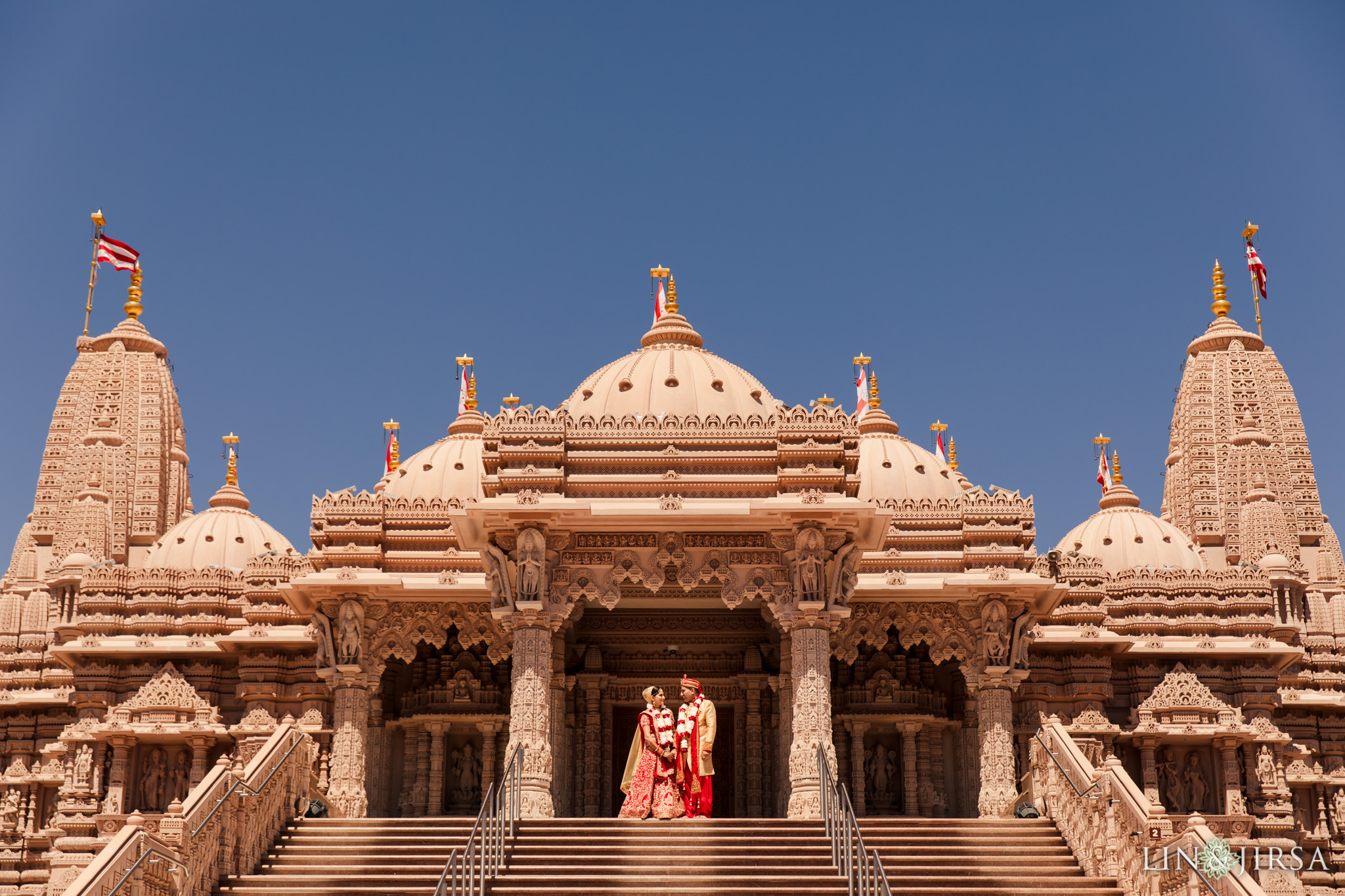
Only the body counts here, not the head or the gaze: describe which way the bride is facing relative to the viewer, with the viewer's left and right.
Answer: facing the viewer and to the right of the viewer

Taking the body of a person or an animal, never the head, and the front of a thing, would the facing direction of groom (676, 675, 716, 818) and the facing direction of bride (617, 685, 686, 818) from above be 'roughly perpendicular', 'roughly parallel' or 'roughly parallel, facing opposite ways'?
roughly perpendicular

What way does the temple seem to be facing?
toward the camera

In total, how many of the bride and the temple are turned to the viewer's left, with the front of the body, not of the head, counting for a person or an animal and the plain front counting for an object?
0

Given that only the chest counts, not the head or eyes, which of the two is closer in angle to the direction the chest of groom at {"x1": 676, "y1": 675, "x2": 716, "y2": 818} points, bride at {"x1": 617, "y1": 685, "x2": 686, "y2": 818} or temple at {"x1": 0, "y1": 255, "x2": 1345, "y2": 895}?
the bride

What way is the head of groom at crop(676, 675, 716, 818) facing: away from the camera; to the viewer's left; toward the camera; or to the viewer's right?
to the viewer's left

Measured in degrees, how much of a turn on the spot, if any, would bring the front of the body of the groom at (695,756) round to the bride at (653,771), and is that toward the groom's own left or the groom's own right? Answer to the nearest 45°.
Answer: approximately 45° to the groom's own right

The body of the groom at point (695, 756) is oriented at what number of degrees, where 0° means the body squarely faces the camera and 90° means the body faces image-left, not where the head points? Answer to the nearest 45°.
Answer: approximately 45°

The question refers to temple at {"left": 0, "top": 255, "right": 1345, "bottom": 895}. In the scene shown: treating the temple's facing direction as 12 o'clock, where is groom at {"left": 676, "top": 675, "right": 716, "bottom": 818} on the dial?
The groom is roughly at 12 o'clock from the temple.

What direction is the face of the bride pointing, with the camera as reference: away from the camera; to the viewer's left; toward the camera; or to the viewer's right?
to the viewer's right

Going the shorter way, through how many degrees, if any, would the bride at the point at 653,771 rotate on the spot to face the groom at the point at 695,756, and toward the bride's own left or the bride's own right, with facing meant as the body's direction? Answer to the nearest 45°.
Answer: approximately 45° to the bride's own left
